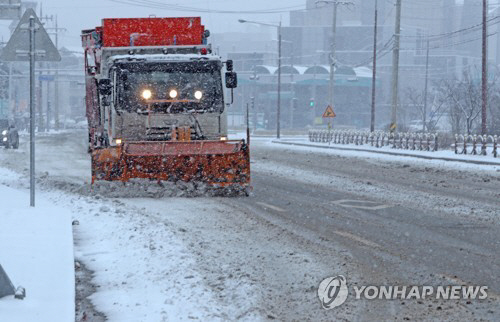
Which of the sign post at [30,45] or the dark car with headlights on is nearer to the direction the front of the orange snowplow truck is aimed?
the sign post

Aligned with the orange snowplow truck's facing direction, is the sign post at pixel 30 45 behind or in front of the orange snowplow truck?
in front

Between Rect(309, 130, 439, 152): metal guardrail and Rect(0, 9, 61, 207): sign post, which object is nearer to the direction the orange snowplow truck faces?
the sign post

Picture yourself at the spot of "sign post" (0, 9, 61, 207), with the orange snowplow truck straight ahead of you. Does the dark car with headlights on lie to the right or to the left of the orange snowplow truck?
left

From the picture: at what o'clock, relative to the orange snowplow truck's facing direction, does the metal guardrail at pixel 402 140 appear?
The metal guardrail is roughly at 7 o'clock from the orange snowplow truck.

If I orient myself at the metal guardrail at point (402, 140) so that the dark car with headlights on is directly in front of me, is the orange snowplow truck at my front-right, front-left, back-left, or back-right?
front-left

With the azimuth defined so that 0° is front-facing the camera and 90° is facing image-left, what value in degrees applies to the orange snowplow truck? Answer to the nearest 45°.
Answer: approximately 0°

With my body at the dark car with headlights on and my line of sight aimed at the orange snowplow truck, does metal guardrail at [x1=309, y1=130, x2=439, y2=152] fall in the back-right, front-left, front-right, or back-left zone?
front-left

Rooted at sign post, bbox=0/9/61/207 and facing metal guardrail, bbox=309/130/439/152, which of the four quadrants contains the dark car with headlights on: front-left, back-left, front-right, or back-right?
front-left

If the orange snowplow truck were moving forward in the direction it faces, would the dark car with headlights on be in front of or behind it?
behind
